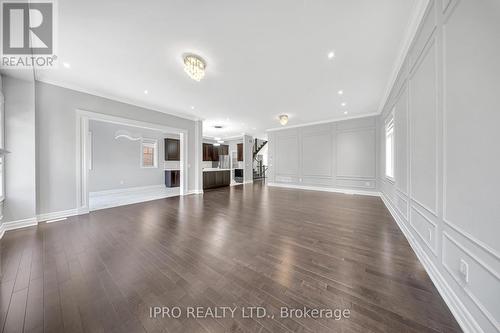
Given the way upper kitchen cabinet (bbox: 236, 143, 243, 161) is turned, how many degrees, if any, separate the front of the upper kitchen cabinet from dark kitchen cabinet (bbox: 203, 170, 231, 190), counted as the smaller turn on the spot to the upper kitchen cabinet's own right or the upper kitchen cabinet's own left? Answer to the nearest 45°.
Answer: approximately 45° to the upper kitchen cabinet's own right

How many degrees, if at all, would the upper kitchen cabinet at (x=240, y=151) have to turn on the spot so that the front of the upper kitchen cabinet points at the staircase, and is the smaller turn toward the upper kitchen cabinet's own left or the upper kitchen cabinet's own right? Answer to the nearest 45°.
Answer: approximately 135° to the upper kitchen cabinet's own left

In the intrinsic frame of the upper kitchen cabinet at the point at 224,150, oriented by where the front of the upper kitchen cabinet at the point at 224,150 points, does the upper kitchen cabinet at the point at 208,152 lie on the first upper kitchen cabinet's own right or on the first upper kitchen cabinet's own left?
on the first upper kitchen cabinet's own right

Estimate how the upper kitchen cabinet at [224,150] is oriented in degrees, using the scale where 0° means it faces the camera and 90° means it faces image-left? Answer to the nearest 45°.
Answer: approximately 0°

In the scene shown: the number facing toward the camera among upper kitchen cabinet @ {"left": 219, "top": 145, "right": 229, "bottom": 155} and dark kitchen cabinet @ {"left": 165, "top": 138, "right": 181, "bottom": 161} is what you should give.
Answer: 2
